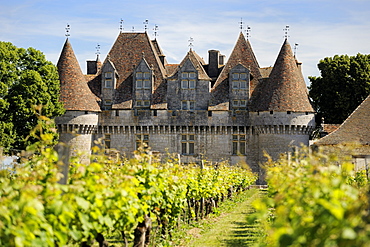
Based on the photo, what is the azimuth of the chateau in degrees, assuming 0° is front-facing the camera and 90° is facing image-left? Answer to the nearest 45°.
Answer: approximately 0°

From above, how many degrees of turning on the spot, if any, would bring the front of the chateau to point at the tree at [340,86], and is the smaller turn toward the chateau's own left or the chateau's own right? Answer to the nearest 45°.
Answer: approximately 135° to the chateau's own left

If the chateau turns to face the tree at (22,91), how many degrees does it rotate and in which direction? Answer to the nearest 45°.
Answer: approximately 45° to its right
